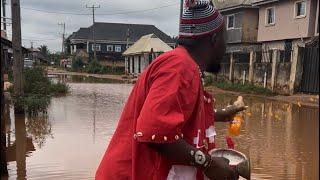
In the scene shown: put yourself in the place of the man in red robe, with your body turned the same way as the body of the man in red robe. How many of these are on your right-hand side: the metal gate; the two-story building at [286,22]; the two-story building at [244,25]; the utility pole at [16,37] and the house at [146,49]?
0

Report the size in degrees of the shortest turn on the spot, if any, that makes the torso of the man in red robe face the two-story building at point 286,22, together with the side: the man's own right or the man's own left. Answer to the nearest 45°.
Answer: approximately 90° to the man's own left

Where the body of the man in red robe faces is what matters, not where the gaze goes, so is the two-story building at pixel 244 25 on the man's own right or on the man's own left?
on the man's own left

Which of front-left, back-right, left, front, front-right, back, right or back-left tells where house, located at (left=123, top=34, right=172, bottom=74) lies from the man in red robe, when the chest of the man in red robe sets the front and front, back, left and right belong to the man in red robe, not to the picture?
left

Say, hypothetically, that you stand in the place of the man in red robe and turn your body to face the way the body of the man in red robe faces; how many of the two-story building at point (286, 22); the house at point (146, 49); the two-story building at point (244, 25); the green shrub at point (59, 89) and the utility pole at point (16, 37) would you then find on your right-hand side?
0

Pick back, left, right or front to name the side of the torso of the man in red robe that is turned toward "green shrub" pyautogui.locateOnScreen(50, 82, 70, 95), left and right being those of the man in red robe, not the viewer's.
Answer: left

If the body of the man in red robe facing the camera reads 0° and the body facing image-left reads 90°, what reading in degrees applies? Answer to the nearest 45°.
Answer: approximately 270°

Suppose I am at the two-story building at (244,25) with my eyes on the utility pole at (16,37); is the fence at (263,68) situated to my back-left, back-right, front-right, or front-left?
front-left

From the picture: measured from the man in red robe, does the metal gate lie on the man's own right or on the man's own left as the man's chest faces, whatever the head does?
on the man's own left

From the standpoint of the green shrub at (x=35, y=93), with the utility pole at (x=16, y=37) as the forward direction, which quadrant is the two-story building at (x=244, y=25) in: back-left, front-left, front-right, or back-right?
back-left

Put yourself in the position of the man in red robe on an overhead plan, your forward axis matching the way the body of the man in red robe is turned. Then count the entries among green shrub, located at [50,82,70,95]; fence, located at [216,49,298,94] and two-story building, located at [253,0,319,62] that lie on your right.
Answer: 0
